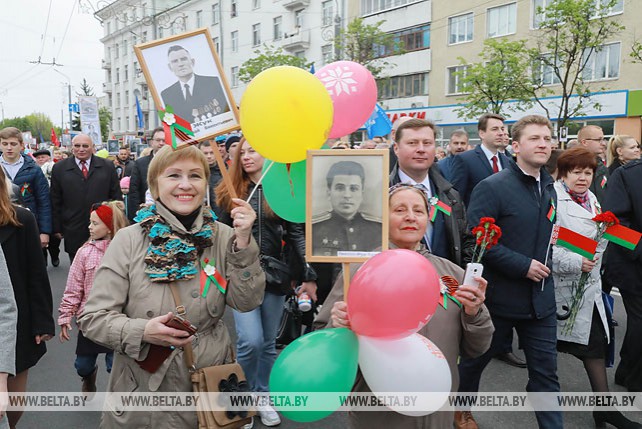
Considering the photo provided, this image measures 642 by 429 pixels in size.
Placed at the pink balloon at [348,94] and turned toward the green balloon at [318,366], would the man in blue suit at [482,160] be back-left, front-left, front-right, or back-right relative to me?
back-left

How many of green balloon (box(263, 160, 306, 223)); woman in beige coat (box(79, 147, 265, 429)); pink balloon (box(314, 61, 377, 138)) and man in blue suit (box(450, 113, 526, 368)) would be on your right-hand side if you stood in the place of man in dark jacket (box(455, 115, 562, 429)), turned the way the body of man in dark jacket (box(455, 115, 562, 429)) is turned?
3

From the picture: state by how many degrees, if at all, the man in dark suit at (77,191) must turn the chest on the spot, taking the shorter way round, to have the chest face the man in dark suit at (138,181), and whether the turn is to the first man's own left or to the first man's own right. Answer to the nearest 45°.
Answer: approximately 45° to the first man's own left

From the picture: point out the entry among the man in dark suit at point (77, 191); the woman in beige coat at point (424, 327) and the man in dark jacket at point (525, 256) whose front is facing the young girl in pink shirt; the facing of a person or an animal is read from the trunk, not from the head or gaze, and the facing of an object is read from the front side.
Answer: the man in dark suit at point (77, 191)

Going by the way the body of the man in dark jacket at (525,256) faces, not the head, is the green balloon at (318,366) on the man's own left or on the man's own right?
on the man's own right

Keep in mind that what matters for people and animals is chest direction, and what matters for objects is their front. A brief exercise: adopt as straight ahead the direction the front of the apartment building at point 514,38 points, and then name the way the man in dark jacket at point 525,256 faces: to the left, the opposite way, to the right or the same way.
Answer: to the left

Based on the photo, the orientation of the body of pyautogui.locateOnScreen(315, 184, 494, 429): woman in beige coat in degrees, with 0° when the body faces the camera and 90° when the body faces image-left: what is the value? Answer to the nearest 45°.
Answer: approximately 0°

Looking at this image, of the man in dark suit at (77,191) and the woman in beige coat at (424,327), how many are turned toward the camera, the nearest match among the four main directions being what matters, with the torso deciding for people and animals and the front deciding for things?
2

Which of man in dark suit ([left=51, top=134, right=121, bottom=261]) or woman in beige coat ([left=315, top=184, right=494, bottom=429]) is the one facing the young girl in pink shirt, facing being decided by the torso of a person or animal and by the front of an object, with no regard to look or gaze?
the man in dark suit

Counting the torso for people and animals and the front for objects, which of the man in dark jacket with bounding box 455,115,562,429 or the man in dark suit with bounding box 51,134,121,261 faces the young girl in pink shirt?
the man in dark suit with bounding box 51,134,121,261

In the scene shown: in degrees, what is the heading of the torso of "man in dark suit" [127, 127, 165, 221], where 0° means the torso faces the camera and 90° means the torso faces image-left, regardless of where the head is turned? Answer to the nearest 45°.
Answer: approximately 315°

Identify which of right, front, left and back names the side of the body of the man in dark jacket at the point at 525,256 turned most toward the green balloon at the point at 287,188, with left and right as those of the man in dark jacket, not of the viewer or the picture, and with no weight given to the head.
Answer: right
